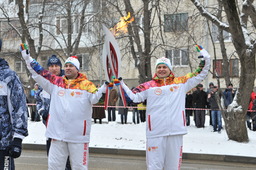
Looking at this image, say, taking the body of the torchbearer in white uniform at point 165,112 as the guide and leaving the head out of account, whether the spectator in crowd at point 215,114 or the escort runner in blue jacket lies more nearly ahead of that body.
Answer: the escort runner in blue jacket

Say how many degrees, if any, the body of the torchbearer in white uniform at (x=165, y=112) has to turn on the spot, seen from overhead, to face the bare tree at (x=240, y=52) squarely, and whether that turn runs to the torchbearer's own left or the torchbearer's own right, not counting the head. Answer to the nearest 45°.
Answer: approximately 180°

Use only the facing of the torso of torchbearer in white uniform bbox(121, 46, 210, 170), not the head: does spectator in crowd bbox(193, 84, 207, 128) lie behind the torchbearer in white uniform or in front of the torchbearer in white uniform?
behind

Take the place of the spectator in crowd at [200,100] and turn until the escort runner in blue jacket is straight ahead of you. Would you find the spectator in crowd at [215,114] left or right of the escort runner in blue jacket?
left

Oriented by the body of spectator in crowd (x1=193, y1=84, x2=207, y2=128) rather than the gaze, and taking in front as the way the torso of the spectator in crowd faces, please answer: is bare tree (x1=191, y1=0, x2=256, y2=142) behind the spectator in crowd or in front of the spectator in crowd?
in front

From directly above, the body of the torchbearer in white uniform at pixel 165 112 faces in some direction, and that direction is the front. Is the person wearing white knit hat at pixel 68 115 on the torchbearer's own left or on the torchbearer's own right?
on the torchbearer's own right

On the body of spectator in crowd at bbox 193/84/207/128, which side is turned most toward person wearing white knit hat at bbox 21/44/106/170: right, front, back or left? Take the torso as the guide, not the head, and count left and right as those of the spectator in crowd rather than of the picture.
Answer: front

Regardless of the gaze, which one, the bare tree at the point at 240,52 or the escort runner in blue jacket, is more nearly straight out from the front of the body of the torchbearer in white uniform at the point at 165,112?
the escort runner in blue jacket

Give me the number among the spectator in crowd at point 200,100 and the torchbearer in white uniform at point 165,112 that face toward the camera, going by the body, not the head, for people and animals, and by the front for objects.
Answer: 2

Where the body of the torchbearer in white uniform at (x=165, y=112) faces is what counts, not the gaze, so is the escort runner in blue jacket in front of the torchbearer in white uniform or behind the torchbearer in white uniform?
in front
